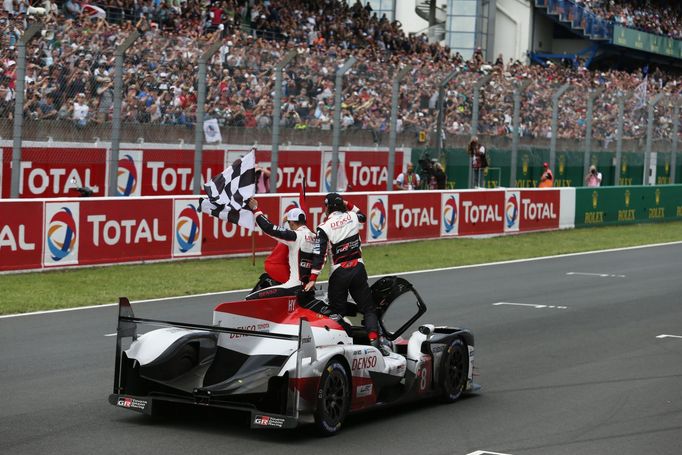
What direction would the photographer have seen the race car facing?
facing away from the viewer and to the right of the viewer

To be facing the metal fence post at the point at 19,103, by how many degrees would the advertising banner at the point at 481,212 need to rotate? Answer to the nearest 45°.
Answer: approximately 90° to its right

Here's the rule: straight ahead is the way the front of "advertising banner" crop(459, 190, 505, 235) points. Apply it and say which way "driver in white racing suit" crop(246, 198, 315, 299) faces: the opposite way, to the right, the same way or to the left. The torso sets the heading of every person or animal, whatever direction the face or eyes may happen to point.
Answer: the opposite way

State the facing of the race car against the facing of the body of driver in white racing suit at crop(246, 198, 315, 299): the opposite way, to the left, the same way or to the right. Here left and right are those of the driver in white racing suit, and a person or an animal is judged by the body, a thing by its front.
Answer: to the right

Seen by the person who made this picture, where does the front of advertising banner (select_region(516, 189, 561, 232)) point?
facing the viewer and to the right of the viewer

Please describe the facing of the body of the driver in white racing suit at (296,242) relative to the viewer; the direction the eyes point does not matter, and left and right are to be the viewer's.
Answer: facing away from the viewer and to the left of the viewer

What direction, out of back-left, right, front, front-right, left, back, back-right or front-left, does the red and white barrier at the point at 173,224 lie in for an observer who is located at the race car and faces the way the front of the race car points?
front-left

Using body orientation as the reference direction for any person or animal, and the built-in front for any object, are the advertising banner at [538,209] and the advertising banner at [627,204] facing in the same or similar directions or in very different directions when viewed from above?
same or similar directions

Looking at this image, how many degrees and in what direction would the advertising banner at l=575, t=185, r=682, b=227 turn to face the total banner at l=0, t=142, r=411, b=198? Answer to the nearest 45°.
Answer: approximately 90° to its right

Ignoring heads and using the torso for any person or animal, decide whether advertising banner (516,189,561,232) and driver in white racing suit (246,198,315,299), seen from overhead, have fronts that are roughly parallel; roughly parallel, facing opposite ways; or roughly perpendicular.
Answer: roughly parallel, facing opposite ways

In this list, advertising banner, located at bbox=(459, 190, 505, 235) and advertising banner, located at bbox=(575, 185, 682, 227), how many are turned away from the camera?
0

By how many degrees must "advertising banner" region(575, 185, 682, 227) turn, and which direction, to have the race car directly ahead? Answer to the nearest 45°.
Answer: approximately 45° to its right
